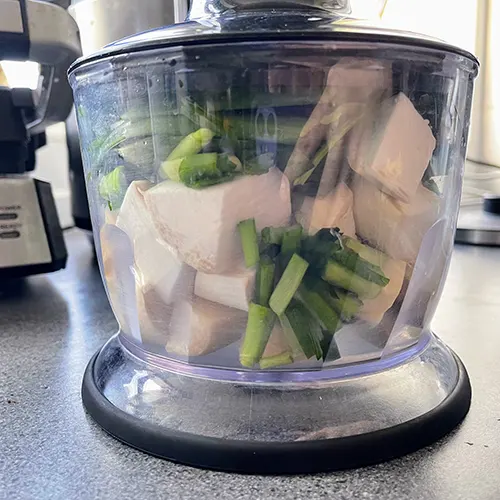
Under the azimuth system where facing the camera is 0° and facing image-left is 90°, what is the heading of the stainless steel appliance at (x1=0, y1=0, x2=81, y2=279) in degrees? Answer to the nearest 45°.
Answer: approximately 0°
